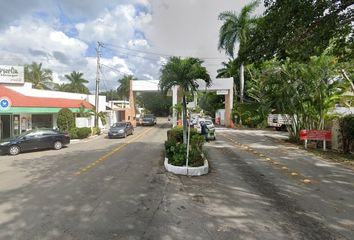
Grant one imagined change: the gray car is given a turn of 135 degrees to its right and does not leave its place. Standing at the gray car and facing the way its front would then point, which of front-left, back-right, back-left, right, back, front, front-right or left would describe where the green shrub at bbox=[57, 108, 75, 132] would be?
left

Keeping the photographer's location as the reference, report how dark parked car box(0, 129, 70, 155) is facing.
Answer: facing to the left of the viewer

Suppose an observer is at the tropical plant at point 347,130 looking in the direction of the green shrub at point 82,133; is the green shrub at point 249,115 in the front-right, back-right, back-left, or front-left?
front-right

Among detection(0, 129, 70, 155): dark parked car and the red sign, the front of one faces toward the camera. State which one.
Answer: the red sign

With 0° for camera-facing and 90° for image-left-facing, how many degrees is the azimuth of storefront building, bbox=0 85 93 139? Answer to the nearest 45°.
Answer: approximately 315°

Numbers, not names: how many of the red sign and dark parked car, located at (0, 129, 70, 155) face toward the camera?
1

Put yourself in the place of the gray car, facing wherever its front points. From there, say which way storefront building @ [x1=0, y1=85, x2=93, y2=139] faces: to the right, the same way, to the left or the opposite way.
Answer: to the left

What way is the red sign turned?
toward the camera
